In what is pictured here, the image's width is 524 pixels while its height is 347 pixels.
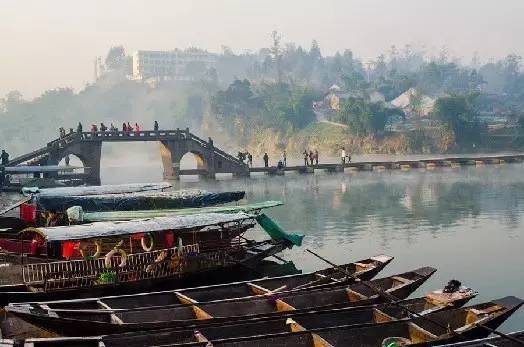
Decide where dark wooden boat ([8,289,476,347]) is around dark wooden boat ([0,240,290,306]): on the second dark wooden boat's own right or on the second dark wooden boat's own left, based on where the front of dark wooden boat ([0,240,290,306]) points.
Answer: on the second dark wooden boat's own right

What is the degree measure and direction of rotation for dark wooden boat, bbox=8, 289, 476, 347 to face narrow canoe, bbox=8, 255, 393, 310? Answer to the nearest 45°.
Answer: approximately 135° to its left

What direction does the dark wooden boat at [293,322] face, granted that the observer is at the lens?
facing to the right of the viewer

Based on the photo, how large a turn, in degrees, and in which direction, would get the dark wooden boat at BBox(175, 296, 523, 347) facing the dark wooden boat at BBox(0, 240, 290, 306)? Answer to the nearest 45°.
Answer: approximately 135° to its left

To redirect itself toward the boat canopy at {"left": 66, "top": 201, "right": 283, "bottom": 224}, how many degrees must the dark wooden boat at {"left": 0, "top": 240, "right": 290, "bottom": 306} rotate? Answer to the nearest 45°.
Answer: approximately 90° to its left

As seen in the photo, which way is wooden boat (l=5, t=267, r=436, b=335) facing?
to the viewer's right

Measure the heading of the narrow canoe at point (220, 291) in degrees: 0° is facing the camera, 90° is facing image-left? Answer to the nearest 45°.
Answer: approximately 270°

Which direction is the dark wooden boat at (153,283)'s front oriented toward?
to the viewer's right

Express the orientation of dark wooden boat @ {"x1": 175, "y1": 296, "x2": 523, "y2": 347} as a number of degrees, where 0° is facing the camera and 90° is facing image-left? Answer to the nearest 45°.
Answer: approximately 270°
